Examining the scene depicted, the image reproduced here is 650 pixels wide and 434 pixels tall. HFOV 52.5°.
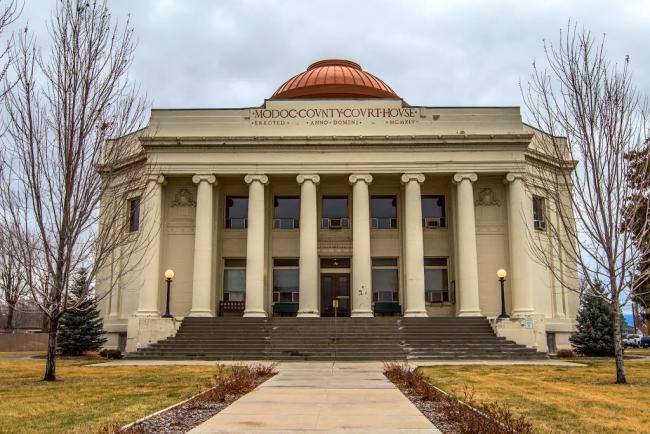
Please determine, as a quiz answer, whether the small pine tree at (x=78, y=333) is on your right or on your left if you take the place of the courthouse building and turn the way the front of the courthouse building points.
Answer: on your right

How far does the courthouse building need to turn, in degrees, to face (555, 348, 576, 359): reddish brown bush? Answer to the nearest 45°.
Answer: approximately 90° to its left

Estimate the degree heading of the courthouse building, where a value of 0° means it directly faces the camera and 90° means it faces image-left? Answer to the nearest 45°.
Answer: approximately 0°

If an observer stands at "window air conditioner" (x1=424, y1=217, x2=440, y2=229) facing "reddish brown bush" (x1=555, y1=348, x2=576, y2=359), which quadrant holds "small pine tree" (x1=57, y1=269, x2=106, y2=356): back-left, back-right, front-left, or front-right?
back-right

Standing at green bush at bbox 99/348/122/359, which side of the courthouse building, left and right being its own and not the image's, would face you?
right

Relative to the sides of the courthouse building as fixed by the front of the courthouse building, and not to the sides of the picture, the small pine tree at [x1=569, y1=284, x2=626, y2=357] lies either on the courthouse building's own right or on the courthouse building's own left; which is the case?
on the courthouse building's own left
